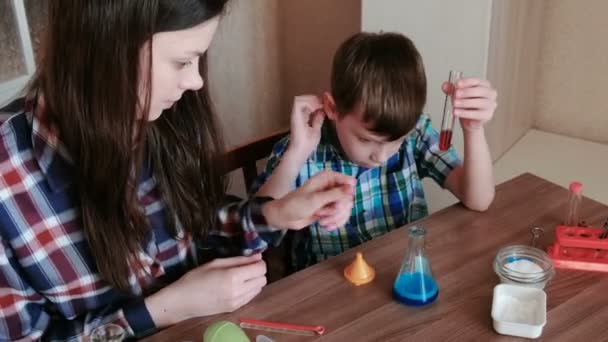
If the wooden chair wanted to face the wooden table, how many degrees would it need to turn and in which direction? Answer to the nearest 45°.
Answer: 0° — it already faces it

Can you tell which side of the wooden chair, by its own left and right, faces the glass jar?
front

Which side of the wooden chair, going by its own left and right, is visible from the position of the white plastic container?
front

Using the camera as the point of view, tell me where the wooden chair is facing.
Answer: facing the viewer and to the right of the viewer

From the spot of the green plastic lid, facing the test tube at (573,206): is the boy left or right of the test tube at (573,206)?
left

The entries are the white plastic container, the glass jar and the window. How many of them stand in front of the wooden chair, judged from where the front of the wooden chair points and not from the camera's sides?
2
